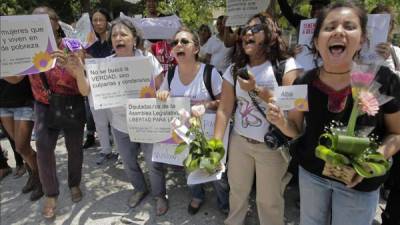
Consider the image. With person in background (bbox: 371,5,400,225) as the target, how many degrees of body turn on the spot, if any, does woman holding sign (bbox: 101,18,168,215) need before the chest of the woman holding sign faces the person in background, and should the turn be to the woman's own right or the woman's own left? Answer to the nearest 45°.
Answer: approximately 90° to the woman's own left

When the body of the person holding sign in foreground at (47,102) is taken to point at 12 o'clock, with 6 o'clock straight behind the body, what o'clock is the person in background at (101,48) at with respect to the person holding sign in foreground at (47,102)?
the person in background at (101,48) is roughly at 7 o'clock from the person holding sign in foreground at (47,102).

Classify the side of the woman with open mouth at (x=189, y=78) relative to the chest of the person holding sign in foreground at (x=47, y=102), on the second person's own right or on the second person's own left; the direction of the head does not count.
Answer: on the second person's own left

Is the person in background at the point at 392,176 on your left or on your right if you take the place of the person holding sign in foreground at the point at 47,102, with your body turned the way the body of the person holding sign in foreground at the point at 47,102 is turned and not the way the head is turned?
on your left

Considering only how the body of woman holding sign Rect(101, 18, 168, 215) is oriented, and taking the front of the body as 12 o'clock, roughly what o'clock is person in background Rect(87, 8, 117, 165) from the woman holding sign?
The person in background is roughly at 4 o'clock from the woman holding sign.

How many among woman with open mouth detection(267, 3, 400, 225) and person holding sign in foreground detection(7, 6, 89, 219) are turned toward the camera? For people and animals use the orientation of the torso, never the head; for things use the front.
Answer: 2
